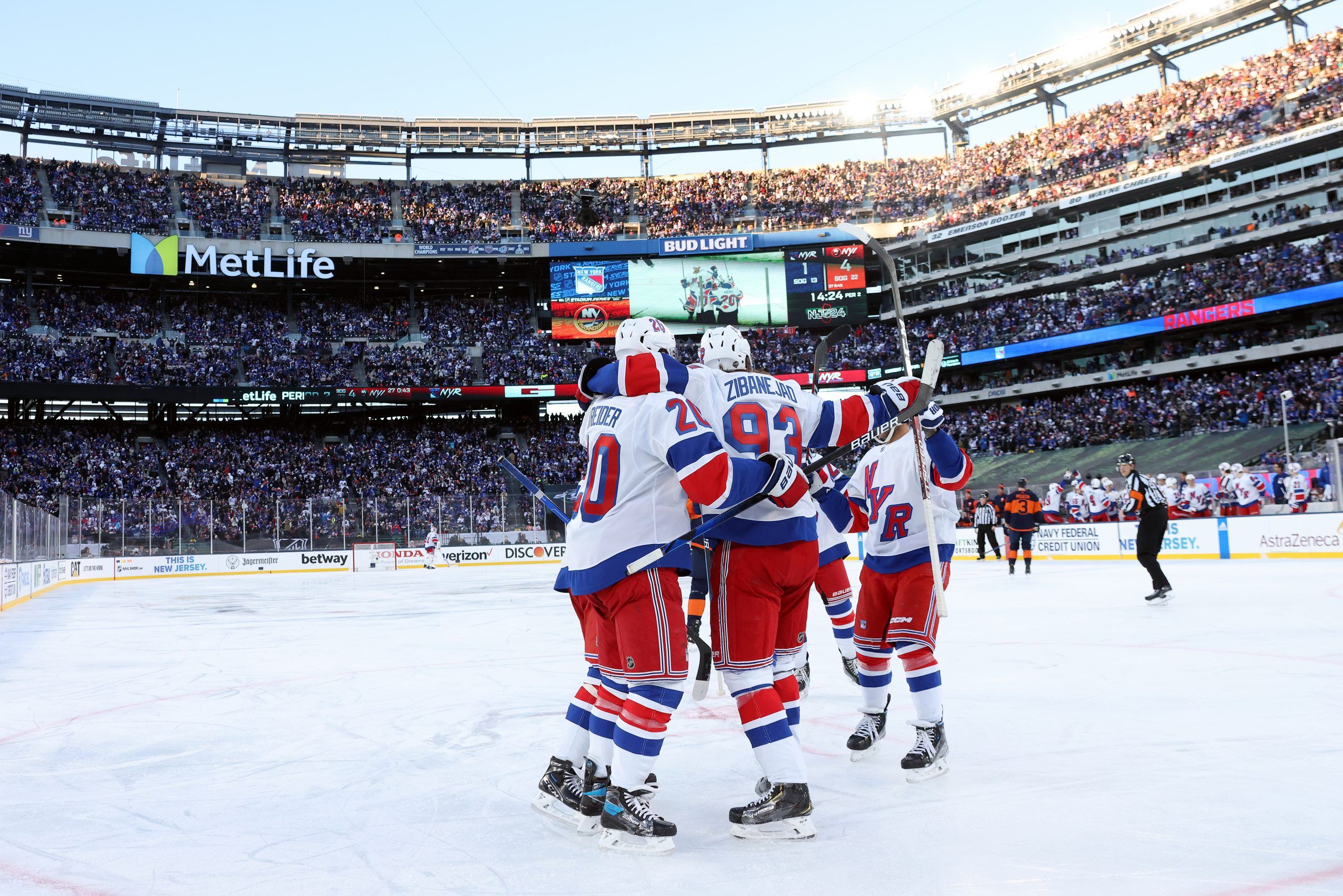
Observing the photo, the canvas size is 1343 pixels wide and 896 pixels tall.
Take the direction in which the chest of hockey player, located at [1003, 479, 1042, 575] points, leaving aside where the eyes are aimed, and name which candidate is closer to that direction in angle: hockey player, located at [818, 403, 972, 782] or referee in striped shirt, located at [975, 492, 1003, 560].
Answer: the referee in striped shirt

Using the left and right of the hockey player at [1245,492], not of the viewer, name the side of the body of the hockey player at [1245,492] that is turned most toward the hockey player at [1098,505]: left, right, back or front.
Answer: right

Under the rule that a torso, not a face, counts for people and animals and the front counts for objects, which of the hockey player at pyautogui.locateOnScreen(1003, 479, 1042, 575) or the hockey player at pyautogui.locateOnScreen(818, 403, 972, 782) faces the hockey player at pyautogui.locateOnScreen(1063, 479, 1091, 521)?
the hockey player at pyautogui.locateOnScreen(1003, 479, 1042, 575)

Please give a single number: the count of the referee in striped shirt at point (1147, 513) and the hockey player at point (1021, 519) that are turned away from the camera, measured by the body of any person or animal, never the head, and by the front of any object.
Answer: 1

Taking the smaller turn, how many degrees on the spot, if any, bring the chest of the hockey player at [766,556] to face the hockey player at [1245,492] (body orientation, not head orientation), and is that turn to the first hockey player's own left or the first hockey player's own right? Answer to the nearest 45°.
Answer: approximately 90° to the first hockey player's own right

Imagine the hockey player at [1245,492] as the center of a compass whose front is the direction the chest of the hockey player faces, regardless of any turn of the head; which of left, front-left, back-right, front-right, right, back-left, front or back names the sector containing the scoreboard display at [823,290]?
right

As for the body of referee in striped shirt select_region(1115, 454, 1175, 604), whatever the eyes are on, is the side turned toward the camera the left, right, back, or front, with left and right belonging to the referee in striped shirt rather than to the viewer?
left

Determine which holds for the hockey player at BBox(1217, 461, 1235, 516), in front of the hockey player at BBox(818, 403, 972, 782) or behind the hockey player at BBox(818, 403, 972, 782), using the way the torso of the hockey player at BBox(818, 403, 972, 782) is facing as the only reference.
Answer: behind

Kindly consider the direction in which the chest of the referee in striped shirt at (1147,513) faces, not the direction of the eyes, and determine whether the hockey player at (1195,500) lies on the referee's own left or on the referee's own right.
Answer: on the referee's own right

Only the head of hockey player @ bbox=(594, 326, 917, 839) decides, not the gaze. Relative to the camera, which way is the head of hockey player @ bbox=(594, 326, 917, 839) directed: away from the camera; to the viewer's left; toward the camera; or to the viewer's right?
away from the camera

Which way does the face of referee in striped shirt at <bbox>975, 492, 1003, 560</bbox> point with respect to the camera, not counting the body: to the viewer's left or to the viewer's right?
to the viewer's left

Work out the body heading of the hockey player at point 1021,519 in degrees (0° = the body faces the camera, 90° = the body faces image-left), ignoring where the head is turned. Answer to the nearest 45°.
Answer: approximately 180°
